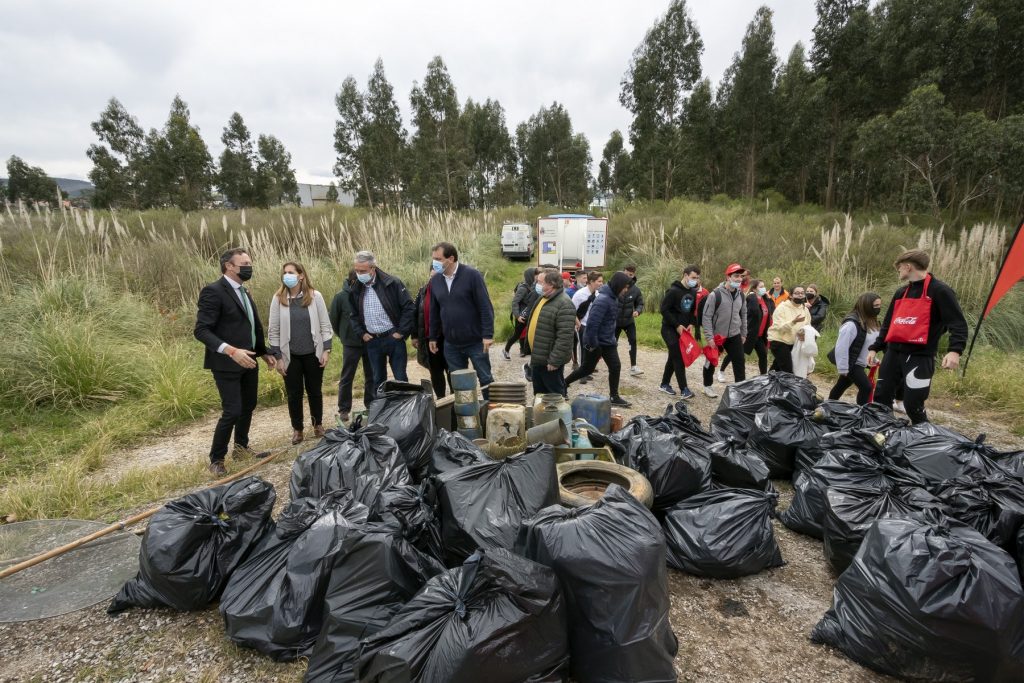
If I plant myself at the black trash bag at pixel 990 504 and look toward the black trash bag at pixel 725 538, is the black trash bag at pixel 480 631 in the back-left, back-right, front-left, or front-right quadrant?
front-left

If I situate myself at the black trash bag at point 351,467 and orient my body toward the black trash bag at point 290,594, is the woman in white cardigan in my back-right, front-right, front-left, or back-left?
back-right

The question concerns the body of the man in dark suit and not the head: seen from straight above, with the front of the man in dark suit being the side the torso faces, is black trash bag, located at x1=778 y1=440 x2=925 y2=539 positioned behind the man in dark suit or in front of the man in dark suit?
in front

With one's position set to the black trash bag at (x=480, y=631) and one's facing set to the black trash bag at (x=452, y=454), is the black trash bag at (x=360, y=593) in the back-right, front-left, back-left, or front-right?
front-left

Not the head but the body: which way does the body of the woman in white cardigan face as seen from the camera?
toward the camera

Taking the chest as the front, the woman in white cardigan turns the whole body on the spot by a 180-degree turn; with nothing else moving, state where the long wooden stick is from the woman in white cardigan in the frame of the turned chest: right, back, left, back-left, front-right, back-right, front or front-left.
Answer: back-left

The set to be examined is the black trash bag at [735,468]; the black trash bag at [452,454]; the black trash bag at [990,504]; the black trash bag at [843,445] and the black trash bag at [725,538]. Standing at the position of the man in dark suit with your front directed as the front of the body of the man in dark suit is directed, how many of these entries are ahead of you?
5

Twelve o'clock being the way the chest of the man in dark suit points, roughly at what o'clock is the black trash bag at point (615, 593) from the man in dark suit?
The black trash bag is roughly at 1 o'clock from the man in dark suit.

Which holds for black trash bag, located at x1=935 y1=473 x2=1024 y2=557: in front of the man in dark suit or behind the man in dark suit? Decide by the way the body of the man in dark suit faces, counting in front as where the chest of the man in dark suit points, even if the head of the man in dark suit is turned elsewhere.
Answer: in front

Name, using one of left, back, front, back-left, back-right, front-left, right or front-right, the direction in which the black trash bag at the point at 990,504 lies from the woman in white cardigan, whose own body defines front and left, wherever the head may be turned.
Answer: front-left

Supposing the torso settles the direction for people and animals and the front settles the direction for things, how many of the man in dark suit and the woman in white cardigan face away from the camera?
0

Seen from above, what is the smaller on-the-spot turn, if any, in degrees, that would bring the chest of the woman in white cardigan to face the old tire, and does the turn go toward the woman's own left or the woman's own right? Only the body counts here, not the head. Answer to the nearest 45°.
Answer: approximately 45° to the woman's own left

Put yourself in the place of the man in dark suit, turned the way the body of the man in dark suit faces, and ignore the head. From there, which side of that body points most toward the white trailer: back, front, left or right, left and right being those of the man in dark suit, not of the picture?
left

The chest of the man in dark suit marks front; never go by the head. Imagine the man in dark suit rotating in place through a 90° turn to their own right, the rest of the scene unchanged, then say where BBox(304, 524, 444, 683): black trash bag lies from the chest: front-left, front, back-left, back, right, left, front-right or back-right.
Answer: front-left

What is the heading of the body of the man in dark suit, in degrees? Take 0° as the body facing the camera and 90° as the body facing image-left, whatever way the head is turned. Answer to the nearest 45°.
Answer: approximately 315°

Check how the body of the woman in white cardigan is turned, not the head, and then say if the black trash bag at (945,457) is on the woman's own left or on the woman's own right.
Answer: on the woman's own left

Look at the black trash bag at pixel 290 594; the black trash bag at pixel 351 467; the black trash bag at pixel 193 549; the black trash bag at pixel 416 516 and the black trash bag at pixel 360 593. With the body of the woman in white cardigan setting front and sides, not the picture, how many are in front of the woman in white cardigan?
5

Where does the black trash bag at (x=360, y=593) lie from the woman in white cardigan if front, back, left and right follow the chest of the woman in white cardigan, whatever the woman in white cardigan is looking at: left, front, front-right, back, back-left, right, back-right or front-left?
front

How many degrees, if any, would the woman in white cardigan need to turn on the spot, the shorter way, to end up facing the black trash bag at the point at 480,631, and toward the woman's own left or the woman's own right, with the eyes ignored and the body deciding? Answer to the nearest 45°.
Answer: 0° — they already face it

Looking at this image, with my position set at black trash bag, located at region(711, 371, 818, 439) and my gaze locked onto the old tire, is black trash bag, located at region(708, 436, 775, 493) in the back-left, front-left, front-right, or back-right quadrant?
front-left
